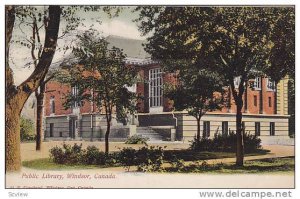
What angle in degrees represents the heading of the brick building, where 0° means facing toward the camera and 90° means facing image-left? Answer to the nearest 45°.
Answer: approximately 0°

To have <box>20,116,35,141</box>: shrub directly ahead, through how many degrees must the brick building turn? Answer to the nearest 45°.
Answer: approximately 90° to its right

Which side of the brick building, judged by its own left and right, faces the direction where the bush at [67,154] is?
front
